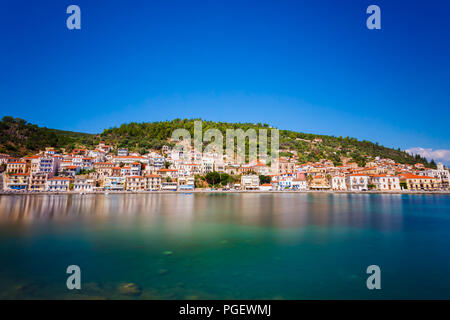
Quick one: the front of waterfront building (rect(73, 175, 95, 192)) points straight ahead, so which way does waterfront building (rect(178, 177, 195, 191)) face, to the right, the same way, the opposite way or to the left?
the same way

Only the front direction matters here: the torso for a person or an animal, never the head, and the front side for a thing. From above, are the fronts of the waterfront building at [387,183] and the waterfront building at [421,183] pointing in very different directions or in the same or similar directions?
same or similar directions

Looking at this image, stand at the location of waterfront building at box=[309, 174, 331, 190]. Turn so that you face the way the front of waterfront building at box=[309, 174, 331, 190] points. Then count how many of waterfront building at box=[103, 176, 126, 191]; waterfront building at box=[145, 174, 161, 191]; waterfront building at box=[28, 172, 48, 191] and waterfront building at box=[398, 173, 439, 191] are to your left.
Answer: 1

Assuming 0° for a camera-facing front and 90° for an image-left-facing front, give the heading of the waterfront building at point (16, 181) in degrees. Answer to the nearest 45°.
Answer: approximately 0°

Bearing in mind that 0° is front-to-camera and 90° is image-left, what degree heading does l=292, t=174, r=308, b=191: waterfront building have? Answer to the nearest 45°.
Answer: approximately 0°

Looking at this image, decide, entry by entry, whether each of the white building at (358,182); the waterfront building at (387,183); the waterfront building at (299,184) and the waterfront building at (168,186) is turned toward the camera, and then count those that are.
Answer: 4

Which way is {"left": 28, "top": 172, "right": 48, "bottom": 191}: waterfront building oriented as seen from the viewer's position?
toward the camera

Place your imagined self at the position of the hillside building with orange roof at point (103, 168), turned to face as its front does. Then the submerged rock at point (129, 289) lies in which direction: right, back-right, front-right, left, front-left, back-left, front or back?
front

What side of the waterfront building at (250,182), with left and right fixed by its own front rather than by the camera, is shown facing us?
front

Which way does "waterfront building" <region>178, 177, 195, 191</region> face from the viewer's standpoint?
toward the camera

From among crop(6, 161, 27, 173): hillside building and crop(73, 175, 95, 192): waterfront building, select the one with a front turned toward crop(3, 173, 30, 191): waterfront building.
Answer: crop(6, 161, 27, 173): hillside building

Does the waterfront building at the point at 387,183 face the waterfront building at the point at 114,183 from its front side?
no

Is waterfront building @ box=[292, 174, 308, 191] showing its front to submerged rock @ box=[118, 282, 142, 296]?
yes

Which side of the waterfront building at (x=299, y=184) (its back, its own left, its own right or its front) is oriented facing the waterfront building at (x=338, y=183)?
left

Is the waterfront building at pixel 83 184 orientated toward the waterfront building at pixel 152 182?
no
